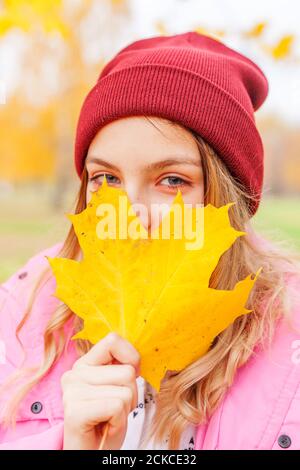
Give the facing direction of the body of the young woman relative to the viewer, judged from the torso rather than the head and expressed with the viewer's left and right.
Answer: facing the viewer
